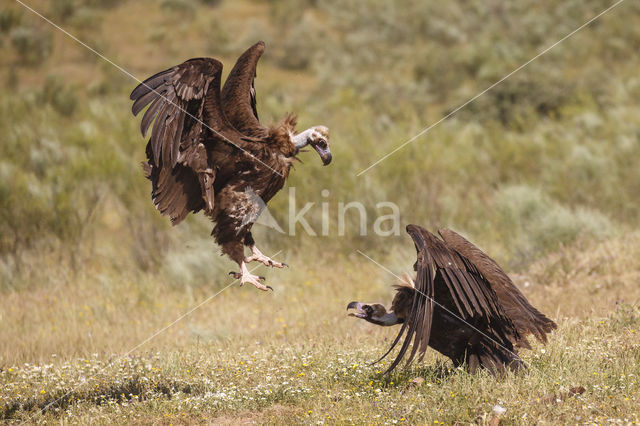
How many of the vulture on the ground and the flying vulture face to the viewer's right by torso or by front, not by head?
1

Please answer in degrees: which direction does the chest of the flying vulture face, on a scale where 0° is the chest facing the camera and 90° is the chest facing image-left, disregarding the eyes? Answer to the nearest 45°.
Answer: approximately 270°

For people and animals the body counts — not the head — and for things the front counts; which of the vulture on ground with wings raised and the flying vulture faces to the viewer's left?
the vulture on ground with wings raised

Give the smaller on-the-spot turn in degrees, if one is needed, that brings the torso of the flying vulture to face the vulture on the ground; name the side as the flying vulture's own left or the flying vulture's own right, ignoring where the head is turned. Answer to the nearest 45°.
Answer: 0° — it already faces it

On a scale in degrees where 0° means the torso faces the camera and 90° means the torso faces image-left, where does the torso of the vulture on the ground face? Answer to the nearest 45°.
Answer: approximately 90°

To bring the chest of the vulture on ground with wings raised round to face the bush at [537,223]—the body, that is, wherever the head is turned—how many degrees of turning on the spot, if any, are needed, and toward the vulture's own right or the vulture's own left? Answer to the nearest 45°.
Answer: approximately 90° to the vulture's own right

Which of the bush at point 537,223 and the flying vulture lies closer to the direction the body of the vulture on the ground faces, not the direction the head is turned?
the flying vulture

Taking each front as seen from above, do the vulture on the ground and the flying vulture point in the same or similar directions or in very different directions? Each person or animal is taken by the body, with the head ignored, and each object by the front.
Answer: very different directions

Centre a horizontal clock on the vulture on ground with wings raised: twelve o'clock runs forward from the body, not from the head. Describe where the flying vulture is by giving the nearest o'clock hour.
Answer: The flying vulture is roughly at 12 o'clock from the vulture on ground with wings raised.
